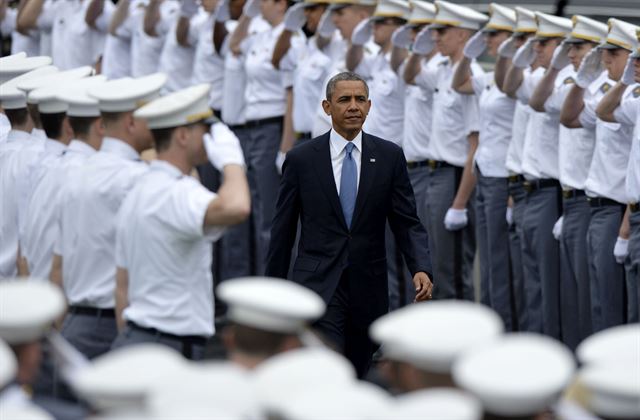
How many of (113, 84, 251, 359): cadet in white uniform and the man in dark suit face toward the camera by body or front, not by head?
1

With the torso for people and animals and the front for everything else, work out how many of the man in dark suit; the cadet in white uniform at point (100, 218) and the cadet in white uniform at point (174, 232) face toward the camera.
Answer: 1

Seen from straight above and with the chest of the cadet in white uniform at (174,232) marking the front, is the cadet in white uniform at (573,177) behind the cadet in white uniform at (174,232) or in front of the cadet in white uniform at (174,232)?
in front

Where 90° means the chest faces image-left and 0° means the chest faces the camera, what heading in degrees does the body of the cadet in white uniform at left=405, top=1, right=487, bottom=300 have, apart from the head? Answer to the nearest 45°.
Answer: approximately 45°

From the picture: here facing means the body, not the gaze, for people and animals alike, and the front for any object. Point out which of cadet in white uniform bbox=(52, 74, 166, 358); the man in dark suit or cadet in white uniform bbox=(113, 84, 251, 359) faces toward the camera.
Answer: the man in dark suit

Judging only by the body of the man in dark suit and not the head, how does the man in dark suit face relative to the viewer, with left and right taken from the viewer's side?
facing the viewer

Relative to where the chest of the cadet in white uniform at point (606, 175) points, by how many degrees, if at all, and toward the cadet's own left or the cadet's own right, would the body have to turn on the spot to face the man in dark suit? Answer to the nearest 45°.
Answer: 0° — they already face them

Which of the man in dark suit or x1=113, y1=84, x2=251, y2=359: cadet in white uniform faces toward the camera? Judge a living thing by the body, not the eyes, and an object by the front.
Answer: the man in dark suit

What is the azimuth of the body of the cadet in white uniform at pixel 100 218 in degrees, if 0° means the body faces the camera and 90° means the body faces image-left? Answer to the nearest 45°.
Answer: approximately 225°

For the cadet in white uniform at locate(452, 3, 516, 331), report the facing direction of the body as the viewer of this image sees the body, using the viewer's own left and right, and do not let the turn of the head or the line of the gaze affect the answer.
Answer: facing the viewer and to the left of the viewer

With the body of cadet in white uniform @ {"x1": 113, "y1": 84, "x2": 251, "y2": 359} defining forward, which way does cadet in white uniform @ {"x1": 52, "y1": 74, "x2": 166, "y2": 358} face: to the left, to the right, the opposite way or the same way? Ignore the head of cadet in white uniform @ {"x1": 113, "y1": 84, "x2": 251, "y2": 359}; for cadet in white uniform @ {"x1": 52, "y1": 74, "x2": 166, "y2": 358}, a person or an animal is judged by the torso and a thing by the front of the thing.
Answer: the same way

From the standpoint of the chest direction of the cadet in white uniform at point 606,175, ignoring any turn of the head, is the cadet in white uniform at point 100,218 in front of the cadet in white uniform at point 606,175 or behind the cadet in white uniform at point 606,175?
in front

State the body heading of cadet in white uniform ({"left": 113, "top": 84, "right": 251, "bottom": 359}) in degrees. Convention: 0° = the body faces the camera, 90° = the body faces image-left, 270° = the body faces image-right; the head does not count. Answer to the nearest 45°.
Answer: approximately 225°
